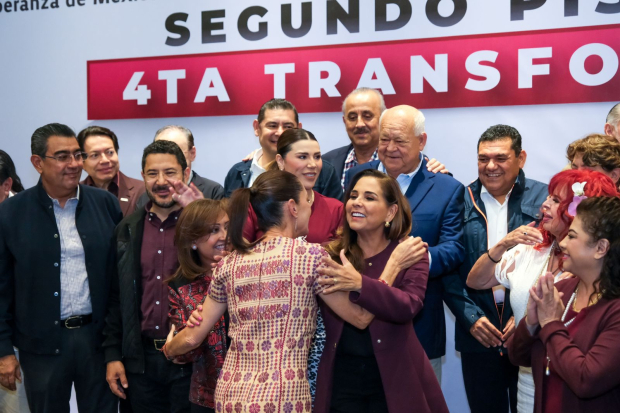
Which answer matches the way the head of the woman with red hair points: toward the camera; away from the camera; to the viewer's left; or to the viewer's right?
to the viewer's left

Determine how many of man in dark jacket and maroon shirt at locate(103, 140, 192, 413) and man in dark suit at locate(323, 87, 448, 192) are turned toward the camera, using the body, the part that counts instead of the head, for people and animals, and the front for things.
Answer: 2

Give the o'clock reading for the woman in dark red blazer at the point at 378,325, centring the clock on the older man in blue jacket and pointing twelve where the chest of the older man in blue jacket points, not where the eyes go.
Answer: The woman in dark red blazer is roughly at 11 o'clock from the older man in blue jacket.

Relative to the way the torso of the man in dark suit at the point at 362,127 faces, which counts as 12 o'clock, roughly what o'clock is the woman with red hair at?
The woman with red hair is roughly at 11 o'clock from the man in dark suit.

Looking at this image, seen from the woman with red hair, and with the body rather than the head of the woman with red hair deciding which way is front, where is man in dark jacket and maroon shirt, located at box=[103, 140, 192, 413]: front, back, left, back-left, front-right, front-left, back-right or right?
front-right

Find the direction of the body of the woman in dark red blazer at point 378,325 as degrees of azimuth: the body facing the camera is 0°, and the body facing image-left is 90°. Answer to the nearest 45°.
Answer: approximately 45°

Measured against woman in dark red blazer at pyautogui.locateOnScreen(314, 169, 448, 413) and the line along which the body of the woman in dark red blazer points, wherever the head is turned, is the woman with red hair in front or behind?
behind

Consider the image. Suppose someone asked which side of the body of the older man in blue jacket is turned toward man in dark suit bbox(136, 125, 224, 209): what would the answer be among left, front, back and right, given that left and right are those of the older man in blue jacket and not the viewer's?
right

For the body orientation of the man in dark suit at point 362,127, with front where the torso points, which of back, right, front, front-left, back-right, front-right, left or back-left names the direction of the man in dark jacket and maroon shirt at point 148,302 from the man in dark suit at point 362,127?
front-right

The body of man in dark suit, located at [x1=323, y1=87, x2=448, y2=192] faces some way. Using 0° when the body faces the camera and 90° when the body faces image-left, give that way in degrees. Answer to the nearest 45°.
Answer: approximately 0°
